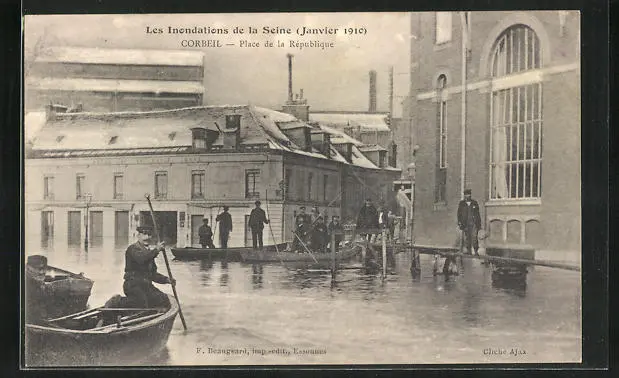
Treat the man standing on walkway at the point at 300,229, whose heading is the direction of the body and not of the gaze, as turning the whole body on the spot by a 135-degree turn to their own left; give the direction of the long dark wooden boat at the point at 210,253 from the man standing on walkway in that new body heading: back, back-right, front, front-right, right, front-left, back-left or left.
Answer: back-left

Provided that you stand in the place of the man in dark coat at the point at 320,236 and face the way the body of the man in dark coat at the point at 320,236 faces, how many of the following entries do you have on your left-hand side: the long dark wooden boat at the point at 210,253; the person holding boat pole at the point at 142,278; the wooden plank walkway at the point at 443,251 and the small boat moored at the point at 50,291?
1

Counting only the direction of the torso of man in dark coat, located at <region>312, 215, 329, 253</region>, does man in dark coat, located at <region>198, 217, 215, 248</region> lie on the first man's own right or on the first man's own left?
on the first man's own right

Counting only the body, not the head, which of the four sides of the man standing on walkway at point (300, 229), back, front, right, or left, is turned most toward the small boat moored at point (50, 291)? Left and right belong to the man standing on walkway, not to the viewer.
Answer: front

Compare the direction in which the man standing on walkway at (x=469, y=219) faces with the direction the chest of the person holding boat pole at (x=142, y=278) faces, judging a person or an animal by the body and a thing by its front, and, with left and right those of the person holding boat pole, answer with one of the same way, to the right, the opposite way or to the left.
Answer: to the right

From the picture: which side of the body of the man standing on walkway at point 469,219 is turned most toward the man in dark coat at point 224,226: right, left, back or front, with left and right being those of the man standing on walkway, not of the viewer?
right

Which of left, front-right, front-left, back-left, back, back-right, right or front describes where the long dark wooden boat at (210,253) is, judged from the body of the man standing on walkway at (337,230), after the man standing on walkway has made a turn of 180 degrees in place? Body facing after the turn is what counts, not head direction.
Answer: left

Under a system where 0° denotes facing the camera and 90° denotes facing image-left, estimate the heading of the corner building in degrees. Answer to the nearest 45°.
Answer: approximately 0°
